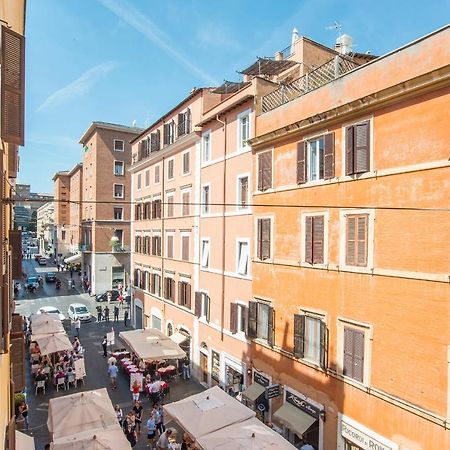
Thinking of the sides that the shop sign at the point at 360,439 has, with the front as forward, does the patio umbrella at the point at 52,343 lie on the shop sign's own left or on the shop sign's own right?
on the shop sign's own right

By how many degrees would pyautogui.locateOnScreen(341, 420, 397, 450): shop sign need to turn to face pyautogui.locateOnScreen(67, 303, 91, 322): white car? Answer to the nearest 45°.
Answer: approximately 90° to its right

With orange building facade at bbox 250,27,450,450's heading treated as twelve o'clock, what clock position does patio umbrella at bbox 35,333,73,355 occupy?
The patio umbrella is roughly at 2 o'clock from the orange building facade.

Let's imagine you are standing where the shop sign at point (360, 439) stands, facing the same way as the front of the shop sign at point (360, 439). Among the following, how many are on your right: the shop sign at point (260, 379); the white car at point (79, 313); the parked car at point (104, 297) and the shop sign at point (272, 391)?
4

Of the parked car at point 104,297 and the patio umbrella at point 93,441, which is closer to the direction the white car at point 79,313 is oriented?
the patio umbrella

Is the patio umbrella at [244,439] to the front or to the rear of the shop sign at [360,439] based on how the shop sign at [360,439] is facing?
to the front

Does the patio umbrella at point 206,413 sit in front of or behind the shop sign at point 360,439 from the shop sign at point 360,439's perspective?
in front

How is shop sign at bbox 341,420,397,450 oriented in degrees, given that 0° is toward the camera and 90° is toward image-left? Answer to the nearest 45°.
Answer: approximately 45°

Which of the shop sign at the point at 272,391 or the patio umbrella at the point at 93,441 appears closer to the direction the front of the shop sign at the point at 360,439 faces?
the patio umbrella

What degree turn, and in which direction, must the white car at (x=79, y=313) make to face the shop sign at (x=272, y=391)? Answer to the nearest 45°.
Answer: approximately 45° to its right

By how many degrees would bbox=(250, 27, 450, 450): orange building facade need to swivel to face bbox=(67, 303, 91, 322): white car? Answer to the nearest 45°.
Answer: approximately 90° to its right
